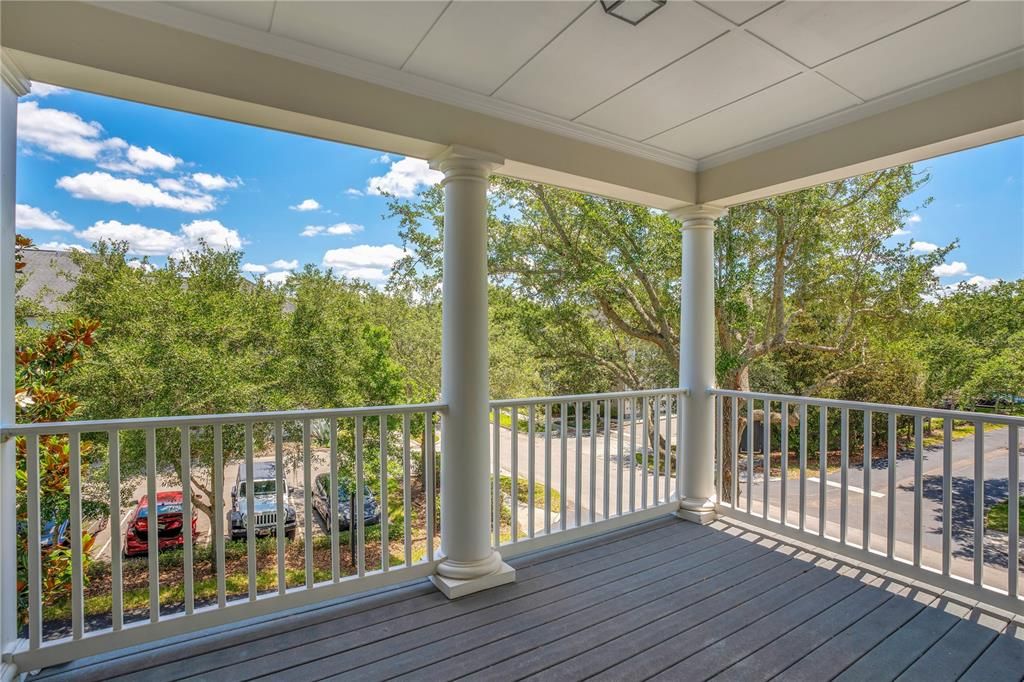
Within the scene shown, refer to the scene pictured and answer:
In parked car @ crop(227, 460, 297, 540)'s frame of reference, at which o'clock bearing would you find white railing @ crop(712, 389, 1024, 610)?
The white railing is roughly at 11 o'clock from the parked car.

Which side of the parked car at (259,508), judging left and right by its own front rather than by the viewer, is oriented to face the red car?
right

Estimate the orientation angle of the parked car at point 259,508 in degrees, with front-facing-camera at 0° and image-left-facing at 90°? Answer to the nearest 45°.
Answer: approximately 0°
